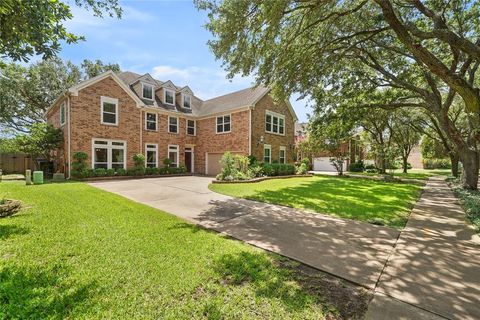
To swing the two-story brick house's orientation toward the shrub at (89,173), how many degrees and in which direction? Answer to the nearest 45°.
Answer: approximately 90° to its right

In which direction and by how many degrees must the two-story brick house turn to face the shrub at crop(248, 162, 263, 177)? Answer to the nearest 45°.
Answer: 0° — it already faces it

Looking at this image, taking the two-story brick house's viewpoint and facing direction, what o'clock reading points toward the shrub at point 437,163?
The shrub is roughly at 10 o'clock from the two-story brick house.

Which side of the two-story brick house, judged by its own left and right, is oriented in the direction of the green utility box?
right

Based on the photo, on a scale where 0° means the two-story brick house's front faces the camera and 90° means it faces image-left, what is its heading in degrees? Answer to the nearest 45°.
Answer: approximately 315°

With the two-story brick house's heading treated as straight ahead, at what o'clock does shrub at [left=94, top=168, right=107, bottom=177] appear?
The shrub is roughly at 3 o'clock from the two-story brick house.
